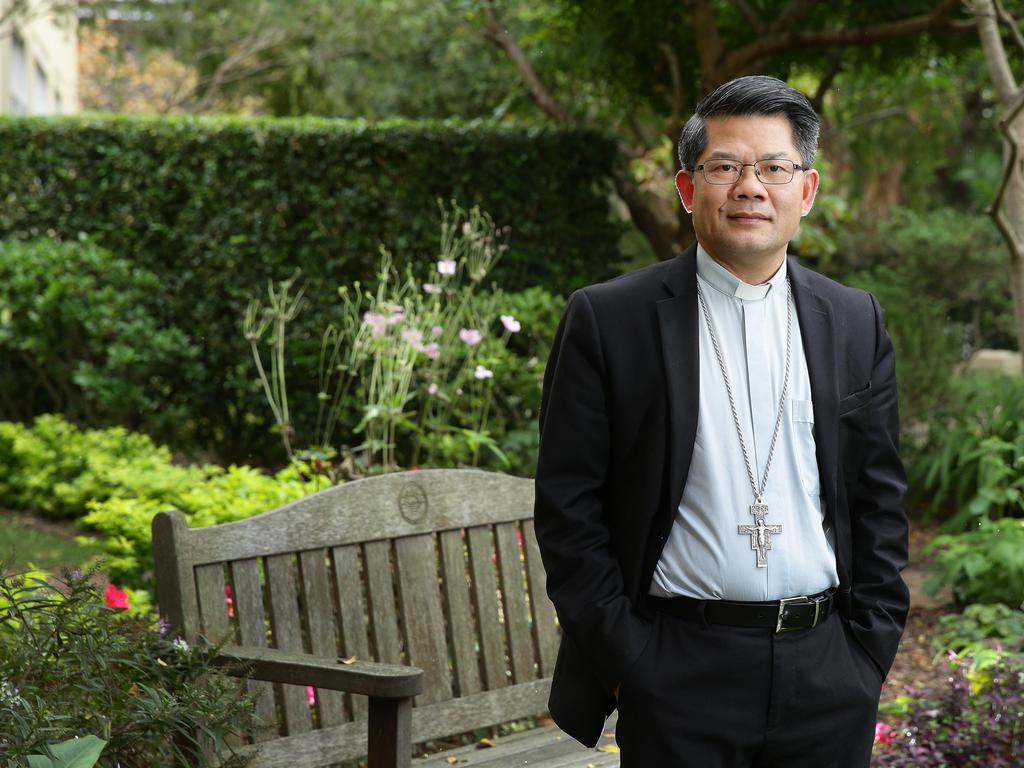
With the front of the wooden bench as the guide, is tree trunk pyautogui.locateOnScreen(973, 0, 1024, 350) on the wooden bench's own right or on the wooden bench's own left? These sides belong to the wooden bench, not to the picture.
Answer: on the wooden bench's own left

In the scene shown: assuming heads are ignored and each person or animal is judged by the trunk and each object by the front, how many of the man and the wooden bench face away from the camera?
0

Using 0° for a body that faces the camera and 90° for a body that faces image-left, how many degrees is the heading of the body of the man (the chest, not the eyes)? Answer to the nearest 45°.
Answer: approximately 0°

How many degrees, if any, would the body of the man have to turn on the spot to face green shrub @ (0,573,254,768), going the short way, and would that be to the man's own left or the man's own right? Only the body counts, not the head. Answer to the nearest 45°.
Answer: approximately 90° to the man's own right

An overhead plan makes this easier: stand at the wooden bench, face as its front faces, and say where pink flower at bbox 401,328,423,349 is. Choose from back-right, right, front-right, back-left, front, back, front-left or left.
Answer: back-left

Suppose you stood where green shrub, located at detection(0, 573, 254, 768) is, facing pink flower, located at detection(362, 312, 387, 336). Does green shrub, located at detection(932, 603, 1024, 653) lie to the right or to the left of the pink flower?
right

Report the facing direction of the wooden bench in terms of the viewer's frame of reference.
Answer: facing the viewer and to the right of the viewer

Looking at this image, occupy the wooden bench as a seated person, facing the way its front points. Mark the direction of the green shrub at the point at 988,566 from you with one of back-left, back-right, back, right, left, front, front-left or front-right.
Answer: left

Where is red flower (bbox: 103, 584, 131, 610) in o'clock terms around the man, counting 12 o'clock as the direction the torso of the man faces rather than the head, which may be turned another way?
The red flower is roughly at 4 o'clock from the man.

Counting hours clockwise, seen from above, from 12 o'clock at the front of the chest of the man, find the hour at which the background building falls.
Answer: The background building is roughly at 5 o'clock from the man.
